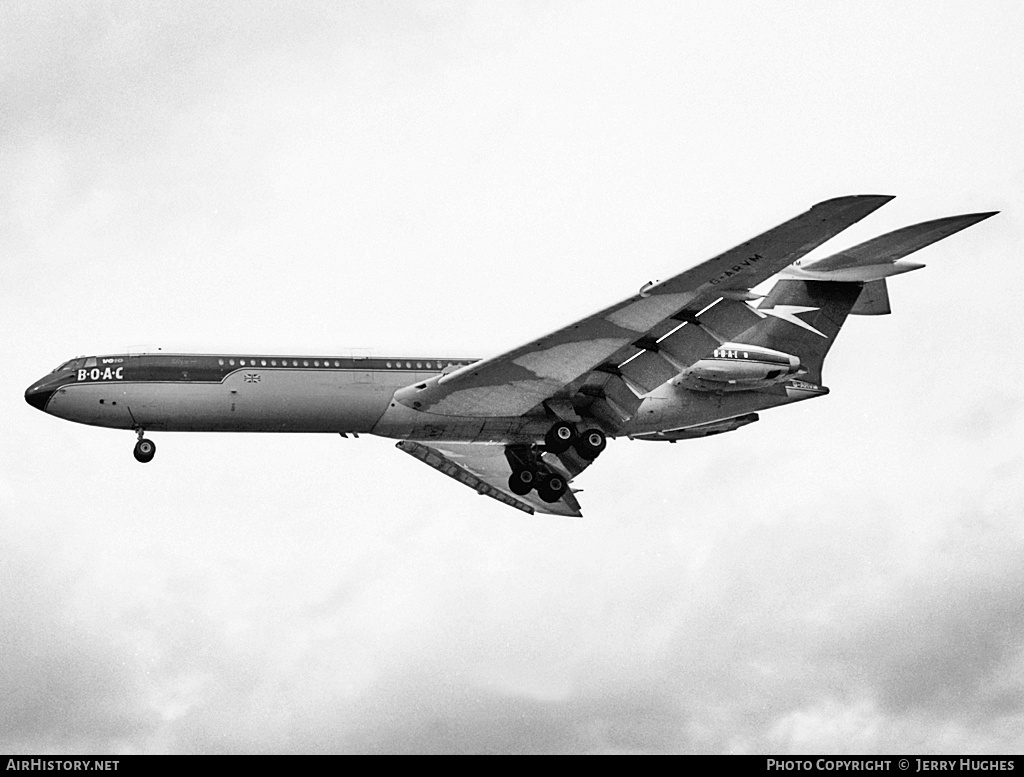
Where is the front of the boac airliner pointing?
to the viewer's left
